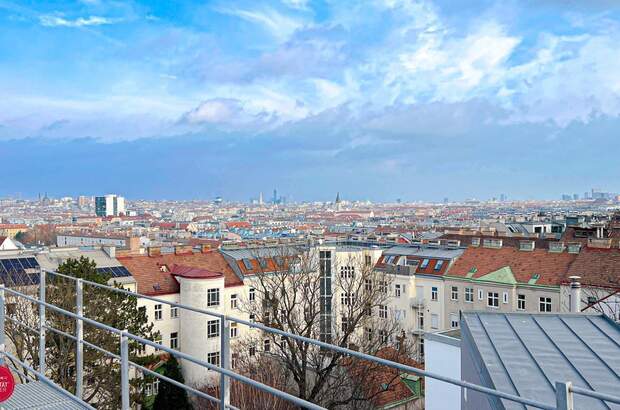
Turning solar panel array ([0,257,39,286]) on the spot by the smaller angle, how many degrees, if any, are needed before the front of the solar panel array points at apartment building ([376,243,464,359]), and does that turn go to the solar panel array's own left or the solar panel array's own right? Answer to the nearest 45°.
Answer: approximately 45° to the solar panel array's own left

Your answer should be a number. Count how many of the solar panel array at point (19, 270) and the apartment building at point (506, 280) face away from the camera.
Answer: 0

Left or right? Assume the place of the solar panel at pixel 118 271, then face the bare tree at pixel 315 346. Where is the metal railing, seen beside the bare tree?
right

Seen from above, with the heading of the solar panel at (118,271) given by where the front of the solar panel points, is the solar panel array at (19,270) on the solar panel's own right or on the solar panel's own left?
on the solar panel's own right

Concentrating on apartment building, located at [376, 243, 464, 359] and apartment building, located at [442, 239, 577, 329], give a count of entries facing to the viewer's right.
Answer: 0

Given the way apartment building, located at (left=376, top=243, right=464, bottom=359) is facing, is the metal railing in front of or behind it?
in front

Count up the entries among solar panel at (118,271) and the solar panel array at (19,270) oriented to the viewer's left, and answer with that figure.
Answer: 0

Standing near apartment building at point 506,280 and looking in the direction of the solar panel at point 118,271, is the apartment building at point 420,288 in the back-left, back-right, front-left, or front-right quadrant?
front-right

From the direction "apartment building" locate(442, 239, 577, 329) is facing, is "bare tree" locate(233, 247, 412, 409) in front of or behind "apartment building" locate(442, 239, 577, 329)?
in front

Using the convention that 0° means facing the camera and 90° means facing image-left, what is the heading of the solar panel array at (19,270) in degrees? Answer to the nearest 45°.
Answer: approximately 315°

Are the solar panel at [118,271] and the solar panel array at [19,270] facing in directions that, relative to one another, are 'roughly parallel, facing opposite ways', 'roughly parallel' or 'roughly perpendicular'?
roughly parallel

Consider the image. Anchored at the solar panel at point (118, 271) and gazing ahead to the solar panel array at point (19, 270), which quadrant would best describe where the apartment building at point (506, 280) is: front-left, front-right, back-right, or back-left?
back-left

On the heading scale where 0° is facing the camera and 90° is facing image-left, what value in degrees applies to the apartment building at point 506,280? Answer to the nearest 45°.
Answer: approximately 45°
